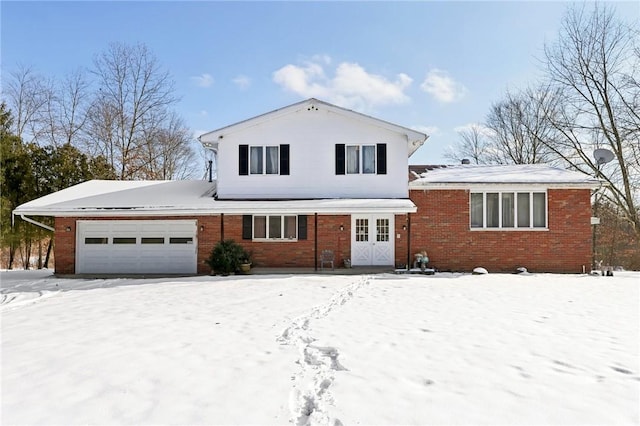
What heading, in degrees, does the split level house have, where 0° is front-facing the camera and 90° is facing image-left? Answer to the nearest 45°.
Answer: approximately 0°

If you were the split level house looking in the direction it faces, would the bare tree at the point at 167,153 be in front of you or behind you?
behind
